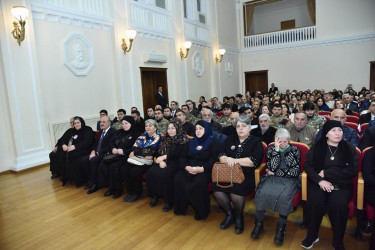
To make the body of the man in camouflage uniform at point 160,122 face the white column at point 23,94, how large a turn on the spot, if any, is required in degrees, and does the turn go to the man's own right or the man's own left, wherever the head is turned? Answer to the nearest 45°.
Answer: approximately 45° to the man's own right

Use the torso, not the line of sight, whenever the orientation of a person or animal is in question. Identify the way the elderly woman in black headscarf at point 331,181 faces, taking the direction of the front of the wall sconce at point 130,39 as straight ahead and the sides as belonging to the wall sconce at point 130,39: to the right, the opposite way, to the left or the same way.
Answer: to the right

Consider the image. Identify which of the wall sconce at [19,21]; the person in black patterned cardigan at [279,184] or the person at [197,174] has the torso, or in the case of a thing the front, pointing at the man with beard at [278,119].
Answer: the wall sconce

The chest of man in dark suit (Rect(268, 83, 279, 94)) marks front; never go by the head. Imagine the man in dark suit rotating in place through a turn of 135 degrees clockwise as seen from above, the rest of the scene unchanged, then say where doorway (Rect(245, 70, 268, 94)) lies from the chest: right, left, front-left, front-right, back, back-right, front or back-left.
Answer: front-left

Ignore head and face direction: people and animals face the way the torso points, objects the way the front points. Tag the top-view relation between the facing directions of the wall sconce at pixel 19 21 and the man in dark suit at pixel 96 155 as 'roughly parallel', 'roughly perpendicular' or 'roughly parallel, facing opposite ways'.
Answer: roughly perpendicular

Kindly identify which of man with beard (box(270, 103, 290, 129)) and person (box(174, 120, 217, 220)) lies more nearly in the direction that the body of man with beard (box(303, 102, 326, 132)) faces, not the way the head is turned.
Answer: the person

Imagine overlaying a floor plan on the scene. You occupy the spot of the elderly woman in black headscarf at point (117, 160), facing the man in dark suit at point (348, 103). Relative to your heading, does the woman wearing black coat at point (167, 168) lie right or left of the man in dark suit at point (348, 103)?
right

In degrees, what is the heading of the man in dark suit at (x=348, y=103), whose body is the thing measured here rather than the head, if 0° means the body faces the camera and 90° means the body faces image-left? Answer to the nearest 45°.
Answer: approximately 45°
